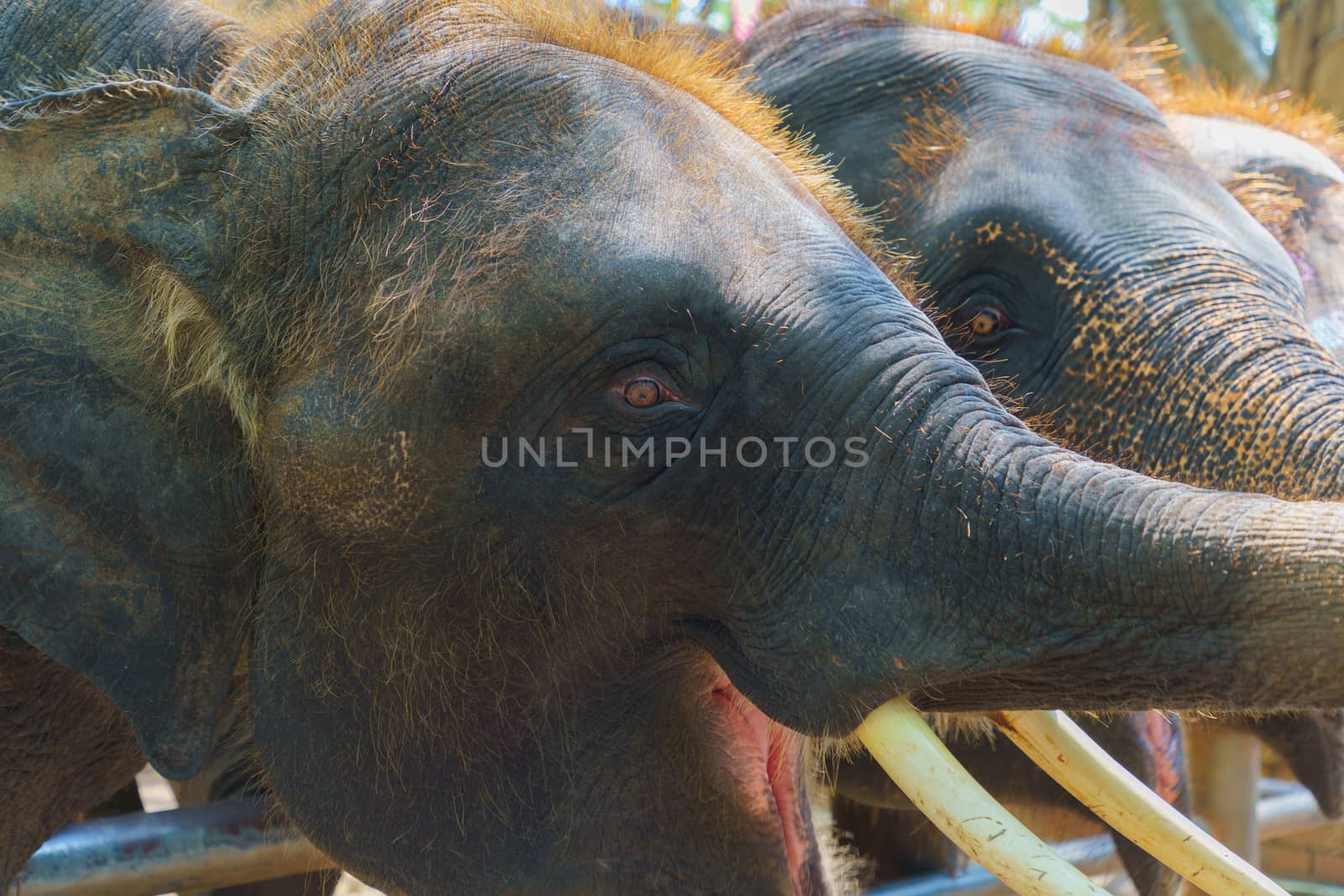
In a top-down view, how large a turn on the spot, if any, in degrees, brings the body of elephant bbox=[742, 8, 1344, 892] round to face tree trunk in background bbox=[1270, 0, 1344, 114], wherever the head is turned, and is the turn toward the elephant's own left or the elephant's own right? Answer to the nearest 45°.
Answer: approximately 90° to the elephant's own left

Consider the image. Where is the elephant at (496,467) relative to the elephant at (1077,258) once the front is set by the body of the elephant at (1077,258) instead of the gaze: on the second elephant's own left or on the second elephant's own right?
on the second elephant's own right

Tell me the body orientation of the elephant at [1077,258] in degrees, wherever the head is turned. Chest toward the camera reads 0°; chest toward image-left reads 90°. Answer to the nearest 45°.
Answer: approximately 270°

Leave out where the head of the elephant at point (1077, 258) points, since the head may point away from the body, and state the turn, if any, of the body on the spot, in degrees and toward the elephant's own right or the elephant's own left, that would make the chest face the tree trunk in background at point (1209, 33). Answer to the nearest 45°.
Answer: approximately 90° to the elephant's own left

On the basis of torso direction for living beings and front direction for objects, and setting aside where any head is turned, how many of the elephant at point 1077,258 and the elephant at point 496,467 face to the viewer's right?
2

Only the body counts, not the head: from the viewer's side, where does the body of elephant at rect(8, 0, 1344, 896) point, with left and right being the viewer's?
facing to the right of the viewer

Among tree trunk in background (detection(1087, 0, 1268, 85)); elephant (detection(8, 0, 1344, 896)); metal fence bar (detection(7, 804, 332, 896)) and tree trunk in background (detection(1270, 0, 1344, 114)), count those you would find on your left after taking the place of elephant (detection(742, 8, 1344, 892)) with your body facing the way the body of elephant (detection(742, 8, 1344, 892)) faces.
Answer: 2

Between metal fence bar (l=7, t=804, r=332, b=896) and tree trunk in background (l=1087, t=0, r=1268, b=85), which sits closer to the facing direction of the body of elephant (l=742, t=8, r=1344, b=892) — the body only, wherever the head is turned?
the tree trunk in background

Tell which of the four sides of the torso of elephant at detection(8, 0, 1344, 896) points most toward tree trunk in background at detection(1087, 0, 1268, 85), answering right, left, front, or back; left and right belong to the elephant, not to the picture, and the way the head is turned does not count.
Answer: left

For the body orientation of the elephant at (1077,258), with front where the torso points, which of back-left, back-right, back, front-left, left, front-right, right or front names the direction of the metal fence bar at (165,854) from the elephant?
back-right
